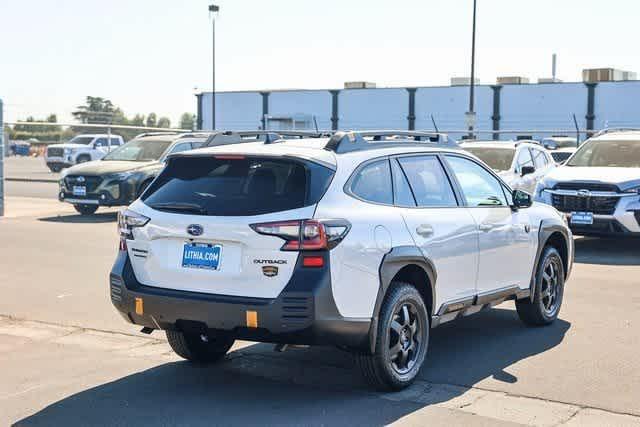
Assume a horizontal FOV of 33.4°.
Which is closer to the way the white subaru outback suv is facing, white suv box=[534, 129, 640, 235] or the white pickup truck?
the white suv

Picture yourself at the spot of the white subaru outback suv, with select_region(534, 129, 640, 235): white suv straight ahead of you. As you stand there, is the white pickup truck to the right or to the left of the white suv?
left

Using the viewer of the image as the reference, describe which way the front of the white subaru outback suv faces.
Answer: facing away from the viewer and to the right of the viewer

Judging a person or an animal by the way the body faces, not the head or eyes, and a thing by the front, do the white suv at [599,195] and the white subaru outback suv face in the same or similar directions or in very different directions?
very different directions

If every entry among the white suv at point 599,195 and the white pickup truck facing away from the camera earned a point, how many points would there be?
0

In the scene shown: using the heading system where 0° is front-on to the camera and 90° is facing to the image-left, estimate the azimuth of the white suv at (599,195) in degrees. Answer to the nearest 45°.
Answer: approximately 45°

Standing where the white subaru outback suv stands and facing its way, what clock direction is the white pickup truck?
The white pickup truck is roughly at 10 o'clock from the white subaru outback suv.

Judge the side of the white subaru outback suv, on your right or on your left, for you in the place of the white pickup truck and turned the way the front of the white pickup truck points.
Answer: on your left

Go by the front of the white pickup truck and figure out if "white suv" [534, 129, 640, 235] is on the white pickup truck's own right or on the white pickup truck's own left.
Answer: on the white pickup truck's own left

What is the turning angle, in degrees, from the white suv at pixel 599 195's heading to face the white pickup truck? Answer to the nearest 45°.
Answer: approximately 90° to its right

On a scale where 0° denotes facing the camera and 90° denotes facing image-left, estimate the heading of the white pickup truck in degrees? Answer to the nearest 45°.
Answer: approximately 45°

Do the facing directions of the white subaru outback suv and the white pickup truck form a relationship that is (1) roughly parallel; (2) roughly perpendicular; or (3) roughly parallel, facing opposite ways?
roughly parallel, facing opposite ways

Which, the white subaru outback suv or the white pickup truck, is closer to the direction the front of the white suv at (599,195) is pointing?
the white subaru outback suv
